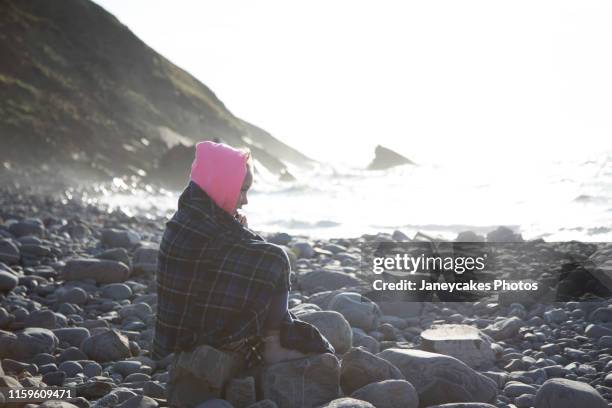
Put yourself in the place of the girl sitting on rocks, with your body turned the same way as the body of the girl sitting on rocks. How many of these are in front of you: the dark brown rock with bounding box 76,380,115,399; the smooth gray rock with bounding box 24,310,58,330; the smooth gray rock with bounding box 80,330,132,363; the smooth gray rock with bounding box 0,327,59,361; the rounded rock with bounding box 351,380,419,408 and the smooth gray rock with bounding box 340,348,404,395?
2

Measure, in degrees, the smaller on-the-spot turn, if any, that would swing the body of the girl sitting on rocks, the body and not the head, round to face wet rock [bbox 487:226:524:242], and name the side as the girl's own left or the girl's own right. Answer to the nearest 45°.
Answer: approximately 45° to the girl's own left

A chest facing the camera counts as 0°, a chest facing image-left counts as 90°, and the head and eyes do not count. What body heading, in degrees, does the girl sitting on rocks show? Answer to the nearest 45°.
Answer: approximately 270°

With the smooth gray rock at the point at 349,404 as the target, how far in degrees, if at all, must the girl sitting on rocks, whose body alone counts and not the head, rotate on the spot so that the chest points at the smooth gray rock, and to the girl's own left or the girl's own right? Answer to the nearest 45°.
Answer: approximately 45° to the girl's own right

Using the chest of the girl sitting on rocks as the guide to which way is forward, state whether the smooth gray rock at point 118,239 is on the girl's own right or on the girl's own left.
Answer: on the girl's own left

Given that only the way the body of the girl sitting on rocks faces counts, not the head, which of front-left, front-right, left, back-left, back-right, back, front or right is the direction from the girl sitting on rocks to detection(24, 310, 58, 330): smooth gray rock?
back-left

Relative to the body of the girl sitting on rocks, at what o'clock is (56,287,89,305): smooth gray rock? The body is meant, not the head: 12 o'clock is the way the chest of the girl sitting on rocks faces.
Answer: The smooth gray rock is roughly at 8 o'clock from the girl sitting on rocks.

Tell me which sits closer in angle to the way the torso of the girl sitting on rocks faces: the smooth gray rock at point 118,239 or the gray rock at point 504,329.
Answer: the gray rock at point 504,329

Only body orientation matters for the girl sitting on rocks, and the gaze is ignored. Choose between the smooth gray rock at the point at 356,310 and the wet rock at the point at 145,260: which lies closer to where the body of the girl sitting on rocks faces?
the smooth gray rock

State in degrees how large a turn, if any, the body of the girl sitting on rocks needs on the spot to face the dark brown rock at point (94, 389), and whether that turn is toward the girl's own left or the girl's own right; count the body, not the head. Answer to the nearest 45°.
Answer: approximately 135° to the girl's own left

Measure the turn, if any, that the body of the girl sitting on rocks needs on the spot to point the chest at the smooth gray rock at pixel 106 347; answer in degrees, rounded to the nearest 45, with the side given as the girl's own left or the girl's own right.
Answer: approximately 135° to the girl's own left

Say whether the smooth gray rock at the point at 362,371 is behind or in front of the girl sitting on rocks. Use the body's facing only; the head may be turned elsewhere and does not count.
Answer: in front

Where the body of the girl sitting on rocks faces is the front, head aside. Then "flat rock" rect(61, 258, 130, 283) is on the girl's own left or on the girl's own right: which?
on the girl's own left

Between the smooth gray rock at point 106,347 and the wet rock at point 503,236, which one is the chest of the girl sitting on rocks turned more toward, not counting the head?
the wet rock
